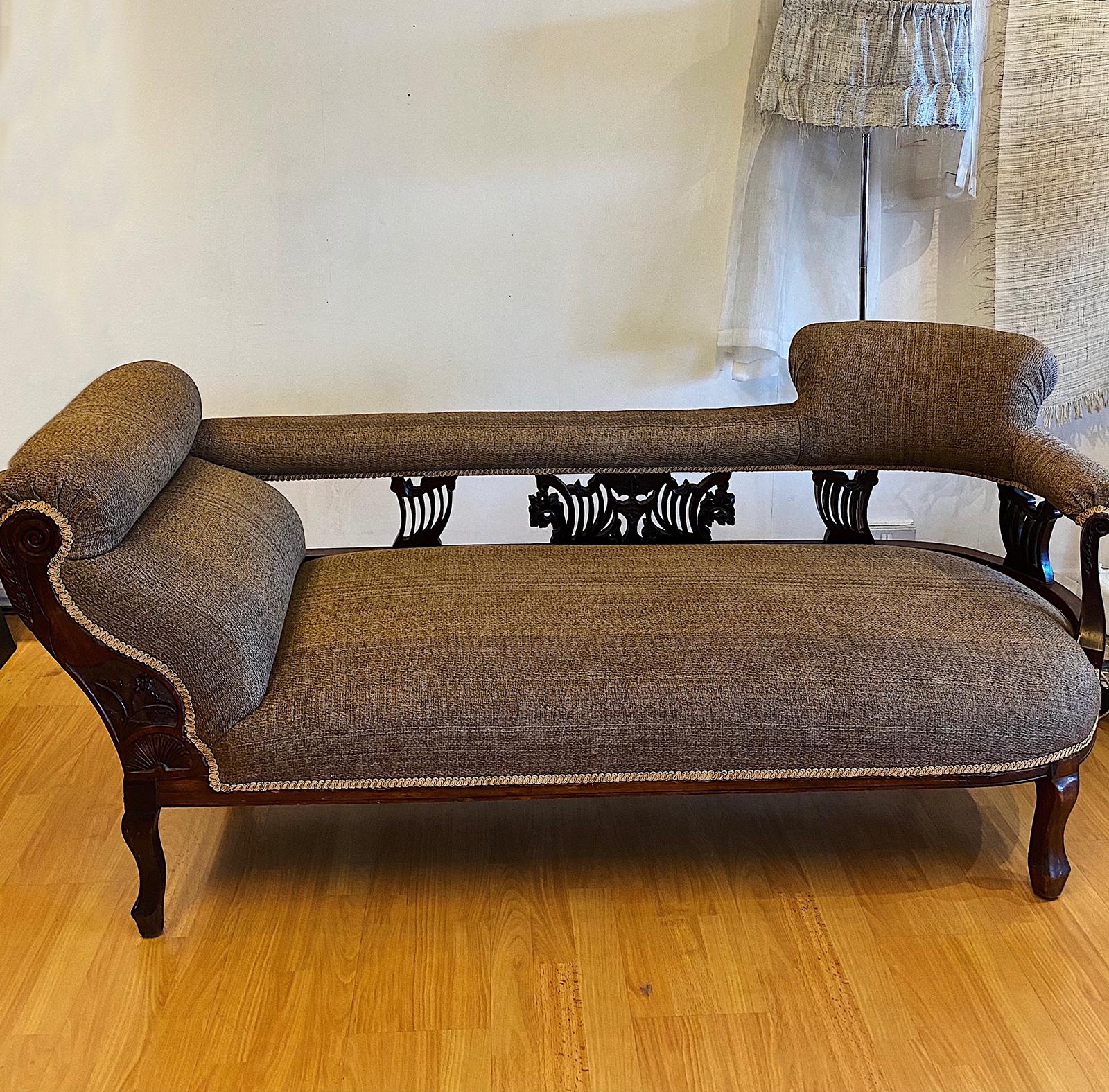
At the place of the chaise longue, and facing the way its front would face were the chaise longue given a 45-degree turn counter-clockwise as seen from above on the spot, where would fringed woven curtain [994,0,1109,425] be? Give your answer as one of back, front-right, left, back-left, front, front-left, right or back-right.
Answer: left

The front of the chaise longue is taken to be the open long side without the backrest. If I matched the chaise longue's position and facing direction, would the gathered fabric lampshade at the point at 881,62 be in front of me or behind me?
behind

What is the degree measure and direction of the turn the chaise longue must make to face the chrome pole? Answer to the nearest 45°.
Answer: approximately 135° to its left

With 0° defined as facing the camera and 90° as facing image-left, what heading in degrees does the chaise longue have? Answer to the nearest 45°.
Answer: approximately 0°
